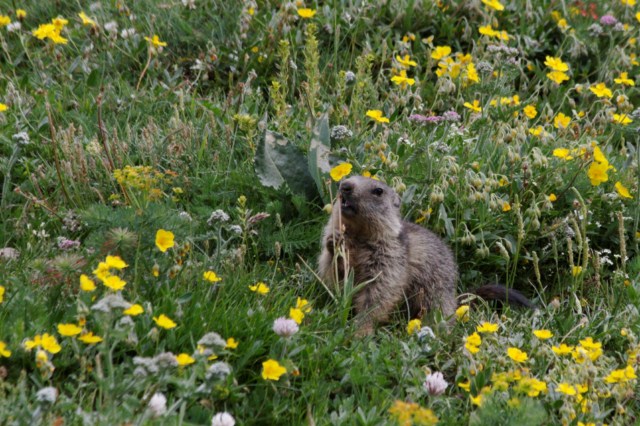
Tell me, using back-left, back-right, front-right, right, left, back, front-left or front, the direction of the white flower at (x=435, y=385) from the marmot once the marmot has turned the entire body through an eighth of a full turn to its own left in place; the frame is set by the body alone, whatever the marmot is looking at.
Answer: front

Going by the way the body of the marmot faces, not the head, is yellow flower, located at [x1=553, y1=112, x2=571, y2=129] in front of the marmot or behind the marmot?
behind

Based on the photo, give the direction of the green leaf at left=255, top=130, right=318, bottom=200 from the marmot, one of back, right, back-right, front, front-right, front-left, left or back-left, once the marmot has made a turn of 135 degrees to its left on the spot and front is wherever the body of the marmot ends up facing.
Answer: back-left

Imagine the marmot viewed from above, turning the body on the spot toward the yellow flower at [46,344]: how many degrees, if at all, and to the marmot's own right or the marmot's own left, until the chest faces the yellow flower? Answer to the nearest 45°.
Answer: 0° — it already faces it

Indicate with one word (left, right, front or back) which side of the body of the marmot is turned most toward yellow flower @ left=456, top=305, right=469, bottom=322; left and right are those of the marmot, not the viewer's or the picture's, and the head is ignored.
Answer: left

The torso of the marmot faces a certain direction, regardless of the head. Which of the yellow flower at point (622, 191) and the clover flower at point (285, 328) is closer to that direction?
the clover flower

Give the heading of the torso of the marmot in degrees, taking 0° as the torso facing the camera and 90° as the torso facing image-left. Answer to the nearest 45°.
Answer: approximately 45°

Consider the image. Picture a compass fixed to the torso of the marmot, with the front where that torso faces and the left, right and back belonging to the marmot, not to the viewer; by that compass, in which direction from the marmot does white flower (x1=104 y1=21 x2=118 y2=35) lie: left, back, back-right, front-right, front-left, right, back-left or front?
right

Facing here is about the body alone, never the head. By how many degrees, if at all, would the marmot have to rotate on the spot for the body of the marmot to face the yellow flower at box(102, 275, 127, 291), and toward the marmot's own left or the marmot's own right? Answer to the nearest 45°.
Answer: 0° — it already faces it

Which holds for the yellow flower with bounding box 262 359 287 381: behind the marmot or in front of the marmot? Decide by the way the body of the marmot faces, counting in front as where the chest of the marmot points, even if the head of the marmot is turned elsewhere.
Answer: in front

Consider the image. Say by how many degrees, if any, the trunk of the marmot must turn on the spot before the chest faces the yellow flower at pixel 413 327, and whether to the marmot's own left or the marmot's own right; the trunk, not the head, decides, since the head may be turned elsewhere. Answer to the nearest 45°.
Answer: approximately 45° to the marmot's own left

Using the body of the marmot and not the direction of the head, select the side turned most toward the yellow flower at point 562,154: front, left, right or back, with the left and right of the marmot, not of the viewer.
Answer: back

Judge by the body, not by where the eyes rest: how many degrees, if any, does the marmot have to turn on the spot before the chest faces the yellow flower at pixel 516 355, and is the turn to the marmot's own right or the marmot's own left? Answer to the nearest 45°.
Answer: approximately 90° to the marmot's own left
